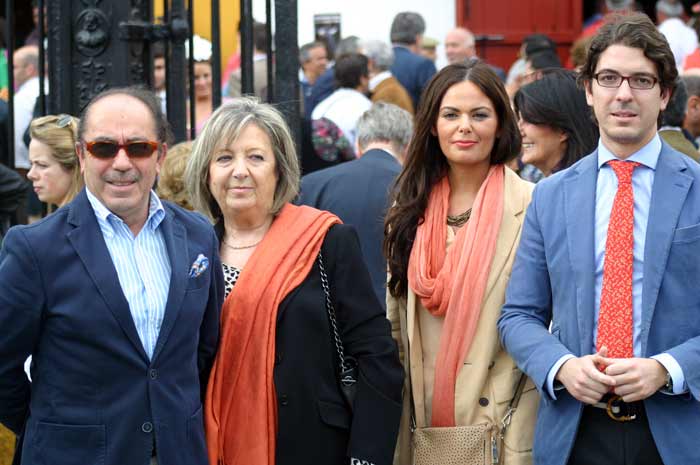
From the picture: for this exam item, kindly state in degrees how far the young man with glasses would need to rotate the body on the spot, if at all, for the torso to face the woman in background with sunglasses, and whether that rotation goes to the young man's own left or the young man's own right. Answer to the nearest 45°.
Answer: approximately 135° to the young man's own right

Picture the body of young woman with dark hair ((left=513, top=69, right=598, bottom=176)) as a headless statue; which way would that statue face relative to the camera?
to the viewer's left

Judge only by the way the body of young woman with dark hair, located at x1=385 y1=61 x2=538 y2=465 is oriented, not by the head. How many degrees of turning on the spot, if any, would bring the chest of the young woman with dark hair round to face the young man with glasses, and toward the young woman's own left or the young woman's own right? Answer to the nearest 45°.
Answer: approximately 45° to the young woman's own left

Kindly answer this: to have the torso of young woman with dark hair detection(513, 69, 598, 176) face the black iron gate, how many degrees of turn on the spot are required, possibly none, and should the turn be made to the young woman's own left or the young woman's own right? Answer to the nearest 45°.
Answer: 0° — they already face it

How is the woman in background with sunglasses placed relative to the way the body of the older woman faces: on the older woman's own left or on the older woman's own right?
on the older woman's own right

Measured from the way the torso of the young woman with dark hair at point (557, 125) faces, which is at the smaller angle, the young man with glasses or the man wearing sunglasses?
the man wearing sunglasses

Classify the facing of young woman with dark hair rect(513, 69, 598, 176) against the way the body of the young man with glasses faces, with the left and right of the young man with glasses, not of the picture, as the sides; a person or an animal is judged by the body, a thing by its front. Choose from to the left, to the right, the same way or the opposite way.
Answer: to the right

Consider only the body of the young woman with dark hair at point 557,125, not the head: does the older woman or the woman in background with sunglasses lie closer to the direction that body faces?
the woman in background with sunglasses
